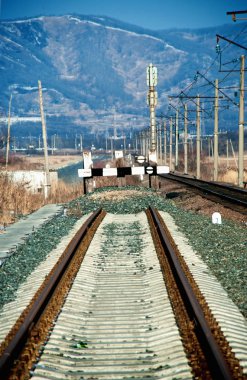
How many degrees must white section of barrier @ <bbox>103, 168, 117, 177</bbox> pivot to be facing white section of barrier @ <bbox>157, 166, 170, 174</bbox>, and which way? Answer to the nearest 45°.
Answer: approximately 90° to its left

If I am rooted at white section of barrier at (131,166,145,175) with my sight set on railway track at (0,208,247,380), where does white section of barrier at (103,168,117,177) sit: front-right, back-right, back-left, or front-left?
front-right

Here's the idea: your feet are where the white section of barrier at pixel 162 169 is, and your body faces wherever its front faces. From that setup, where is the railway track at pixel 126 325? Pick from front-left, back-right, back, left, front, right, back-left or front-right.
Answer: front

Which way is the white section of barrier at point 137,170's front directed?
toward the camera

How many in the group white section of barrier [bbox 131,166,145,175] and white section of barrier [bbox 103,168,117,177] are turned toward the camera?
2

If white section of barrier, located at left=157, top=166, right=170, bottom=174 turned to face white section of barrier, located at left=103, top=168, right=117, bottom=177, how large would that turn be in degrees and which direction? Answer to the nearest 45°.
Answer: approximately 45° to its right

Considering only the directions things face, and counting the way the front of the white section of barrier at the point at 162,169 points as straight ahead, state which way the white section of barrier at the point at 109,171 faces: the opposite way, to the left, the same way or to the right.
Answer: the same way

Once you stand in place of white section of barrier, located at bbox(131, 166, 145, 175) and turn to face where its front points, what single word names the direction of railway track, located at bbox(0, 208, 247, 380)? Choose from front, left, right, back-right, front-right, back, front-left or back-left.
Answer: front

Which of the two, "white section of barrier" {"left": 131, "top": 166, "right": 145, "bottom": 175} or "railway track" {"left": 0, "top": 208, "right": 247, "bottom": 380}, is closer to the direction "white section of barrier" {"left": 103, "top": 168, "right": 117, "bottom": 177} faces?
the railway track

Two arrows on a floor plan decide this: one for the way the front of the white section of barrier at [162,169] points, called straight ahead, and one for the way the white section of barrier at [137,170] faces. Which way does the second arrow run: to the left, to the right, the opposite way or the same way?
the same way

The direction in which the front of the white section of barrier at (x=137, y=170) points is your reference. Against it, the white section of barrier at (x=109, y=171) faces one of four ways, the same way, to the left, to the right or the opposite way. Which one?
the same way

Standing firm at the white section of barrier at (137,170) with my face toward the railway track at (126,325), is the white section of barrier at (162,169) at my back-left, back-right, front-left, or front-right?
back-left

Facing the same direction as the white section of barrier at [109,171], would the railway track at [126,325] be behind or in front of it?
in front

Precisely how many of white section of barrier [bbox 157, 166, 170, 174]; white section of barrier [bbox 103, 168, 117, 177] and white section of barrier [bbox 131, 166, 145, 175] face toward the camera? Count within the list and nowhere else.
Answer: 3

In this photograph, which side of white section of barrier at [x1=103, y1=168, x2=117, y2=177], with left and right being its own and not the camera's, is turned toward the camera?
front
